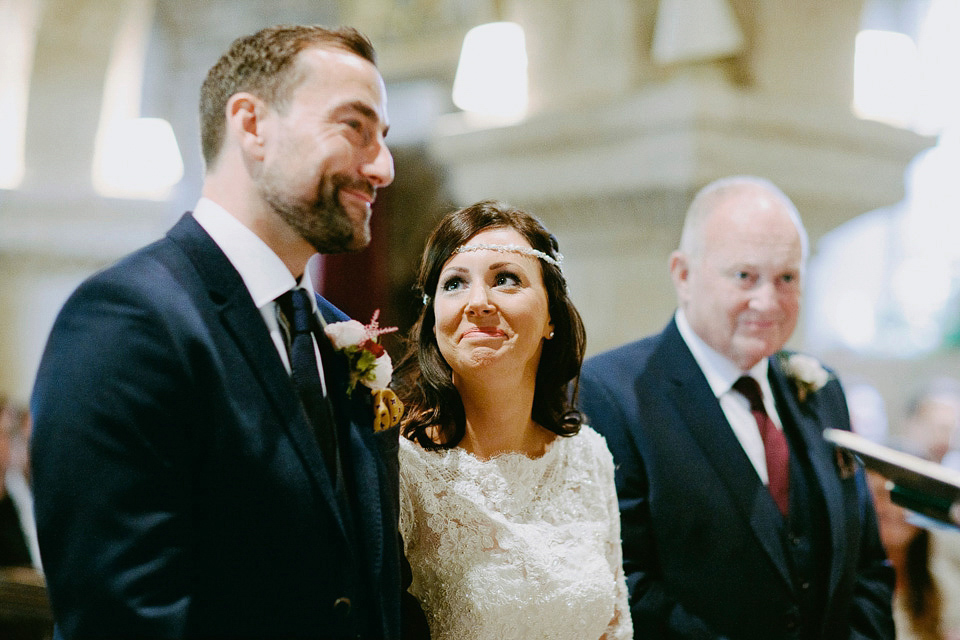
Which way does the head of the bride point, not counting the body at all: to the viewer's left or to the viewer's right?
to the viewer's left

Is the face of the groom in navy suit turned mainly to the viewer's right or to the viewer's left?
to the viewer's right

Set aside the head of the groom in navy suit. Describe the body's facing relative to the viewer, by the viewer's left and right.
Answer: facing the viewer and to the right of the viewer

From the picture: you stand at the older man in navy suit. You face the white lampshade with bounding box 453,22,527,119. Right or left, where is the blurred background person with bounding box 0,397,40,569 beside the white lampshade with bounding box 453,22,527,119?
left

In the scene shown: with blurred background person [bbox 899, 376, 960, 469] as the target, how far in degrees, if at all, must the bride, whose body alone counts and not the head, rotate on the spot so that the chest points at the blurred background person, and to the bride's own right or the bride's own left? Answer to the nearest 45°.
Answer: approximately 135° to the bride's own left

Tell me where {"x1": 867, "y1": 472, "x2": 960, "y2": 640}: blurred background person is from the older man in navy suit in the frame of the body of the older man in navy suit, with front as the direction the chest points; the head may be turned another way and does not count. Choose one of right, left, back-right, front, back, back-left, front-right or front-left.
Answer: left

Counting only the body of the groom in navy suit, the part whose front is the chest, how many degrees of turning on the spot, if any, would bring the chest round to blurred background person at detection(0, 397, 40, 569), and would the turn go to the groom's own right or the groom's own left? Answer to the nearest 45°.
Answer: approximately 135° to the groom's own left

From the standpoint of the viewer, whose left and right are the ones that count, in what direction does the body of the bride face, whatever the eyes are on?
facing the viewer

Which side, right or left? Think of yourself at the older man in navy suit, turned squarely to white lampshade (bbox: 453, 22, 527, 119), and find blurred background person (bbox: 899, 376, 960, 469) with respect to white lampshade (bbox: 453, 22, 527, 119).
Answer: right

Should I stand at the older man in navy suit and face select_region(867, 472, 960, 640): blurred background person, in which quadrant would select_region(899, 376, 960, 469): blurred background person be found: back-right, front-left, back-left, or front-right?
front-left

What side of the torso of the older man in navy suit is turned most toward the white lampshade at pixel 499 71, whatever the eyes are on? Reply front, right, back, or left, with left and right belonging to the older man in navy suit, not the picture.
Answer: back

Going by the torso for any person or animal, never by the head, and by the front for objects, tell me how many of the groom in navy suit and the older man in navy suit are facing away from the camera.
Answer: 0

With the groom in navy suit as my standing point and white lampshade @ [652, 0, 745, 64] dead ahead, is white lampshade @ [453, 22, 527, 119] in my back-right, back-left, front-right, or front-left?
front-left

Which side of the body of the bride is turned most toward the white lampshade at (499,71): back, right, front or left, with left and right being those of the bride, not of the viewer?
back
